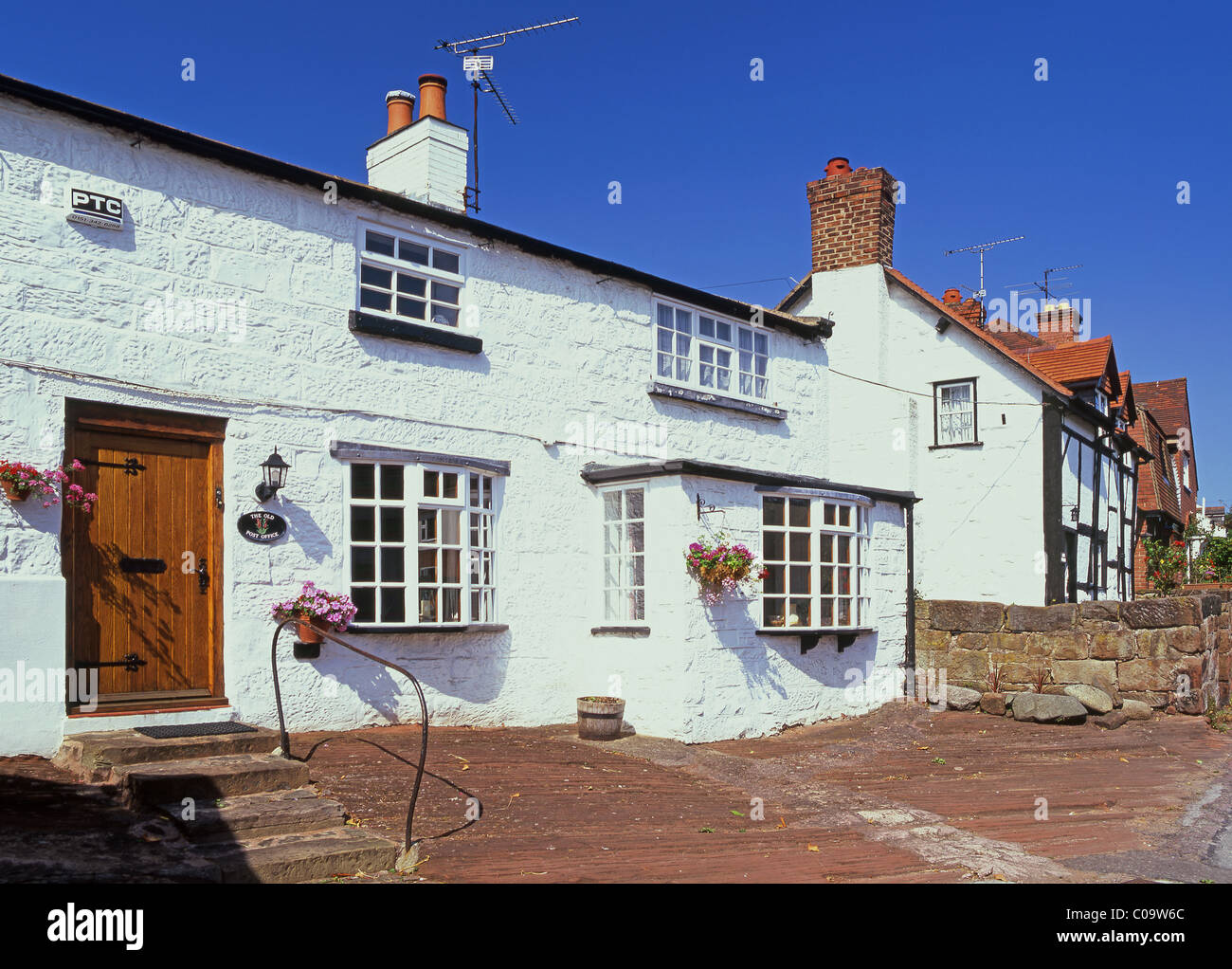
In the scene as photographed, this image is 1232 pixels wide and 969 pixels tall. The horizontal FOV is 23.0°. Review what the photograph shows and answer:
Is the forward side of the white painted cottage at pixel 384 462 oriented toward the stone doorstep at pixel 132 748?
no

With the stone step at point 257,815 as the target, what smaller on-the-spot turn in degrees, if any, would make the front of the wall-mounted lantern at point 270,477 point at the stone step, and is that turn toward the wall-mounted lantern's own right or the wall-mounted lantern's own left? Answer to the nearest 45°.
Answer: approximately 45° to the wall-mounted lantern's own right

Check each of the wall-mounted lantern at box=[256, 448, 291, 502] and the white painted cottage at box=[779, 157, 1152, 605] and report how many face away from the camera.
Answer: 0

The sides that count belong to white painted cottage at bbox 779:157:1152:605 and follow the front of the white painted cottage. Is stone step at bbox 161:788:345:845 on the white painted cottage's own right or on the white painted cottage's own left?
on the white painted cottage's own right

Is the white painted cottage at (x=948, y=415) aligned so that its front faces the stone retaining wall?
no

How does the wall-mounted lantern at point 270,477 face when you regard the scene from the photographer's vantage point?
facing the viewer and to the right of the viewer

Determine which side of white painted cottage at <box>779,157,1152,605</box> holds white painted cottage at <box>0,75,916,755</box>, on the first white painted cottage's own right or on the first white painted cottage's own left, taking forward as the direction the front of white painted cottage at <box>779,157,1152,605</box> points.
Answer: on the first white painted cottage's own right

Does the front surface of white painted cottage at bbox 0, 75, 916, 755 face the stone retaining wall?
no

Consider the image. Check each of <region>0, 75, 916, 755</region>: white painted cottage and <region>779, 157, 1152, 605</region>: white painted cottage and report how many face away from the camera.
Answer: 0

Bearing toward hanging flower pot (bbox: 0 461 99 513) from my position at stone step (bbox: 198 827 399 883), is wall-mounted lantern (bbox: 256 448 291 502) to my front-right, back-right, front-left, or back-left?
front-right

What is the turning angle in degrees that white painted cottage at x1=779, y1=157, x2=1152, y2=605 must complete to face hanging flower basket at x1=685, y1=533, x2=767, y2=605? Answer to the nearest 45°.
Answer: approximately 90° to its right
